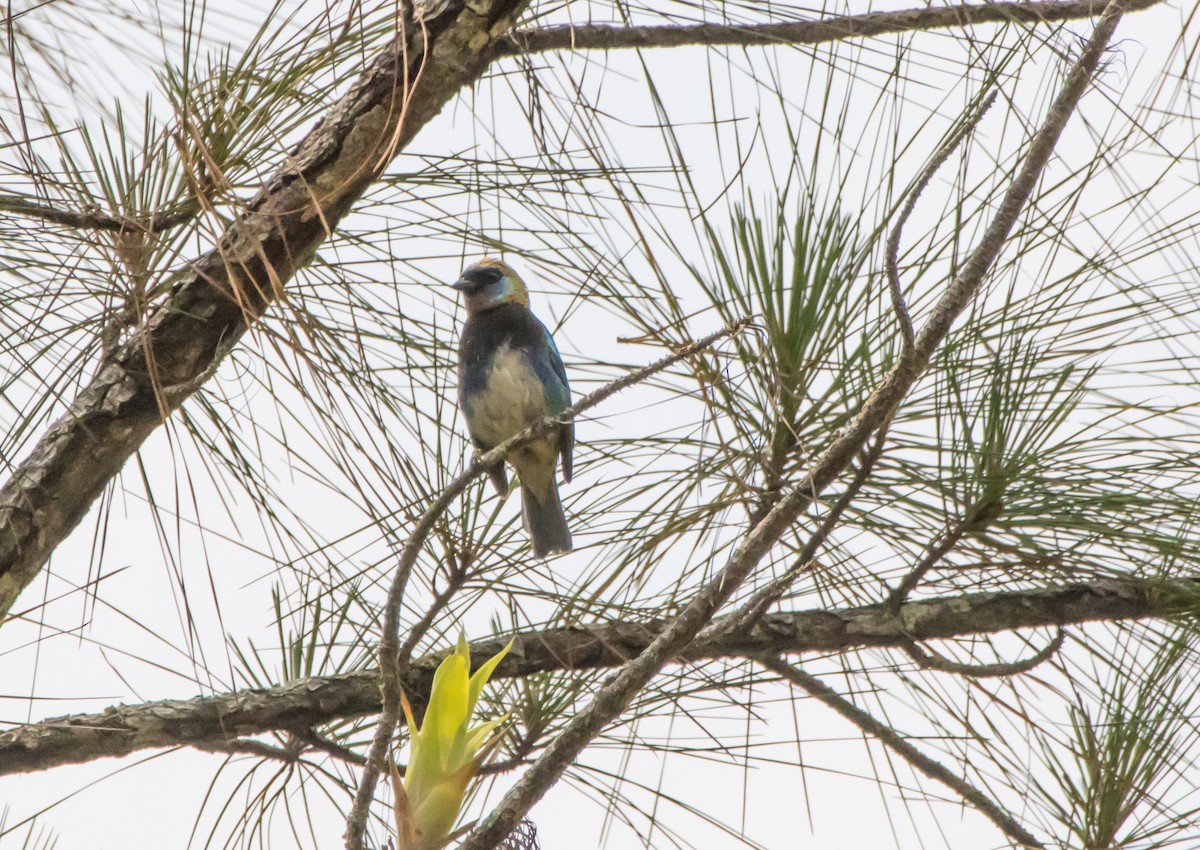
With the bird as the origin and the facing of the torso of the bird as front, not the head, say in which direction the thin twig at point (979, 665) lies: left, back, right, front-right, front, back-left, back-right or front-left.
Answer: left

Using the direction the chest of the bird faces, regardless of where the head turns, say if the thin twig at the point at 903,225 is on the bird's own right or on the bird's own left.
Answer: on the bird's own left

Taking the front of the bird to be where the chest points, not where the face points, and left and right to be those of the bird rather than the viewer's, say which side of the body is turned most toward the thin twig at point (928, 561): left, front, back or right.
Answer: left

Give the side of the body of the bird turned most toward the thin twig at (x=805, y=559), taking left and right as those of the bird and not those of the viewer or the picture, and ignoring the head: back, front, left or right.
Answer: left

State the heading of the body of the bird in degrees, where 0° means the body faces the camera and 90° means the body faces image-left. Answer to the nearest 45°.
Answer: approximately 45°
